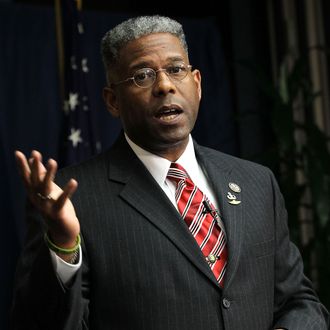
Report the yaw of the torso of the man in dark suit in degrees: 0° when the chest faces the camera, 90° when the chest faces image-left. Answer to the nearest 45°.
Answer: approximately 315°

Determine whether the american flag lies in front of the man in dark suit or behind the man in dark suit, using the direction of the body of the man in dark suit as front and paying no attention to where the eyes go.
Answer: behind

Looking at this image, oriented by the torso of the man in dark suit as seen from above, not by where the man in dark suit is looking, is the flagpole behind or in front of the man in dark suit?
behind
